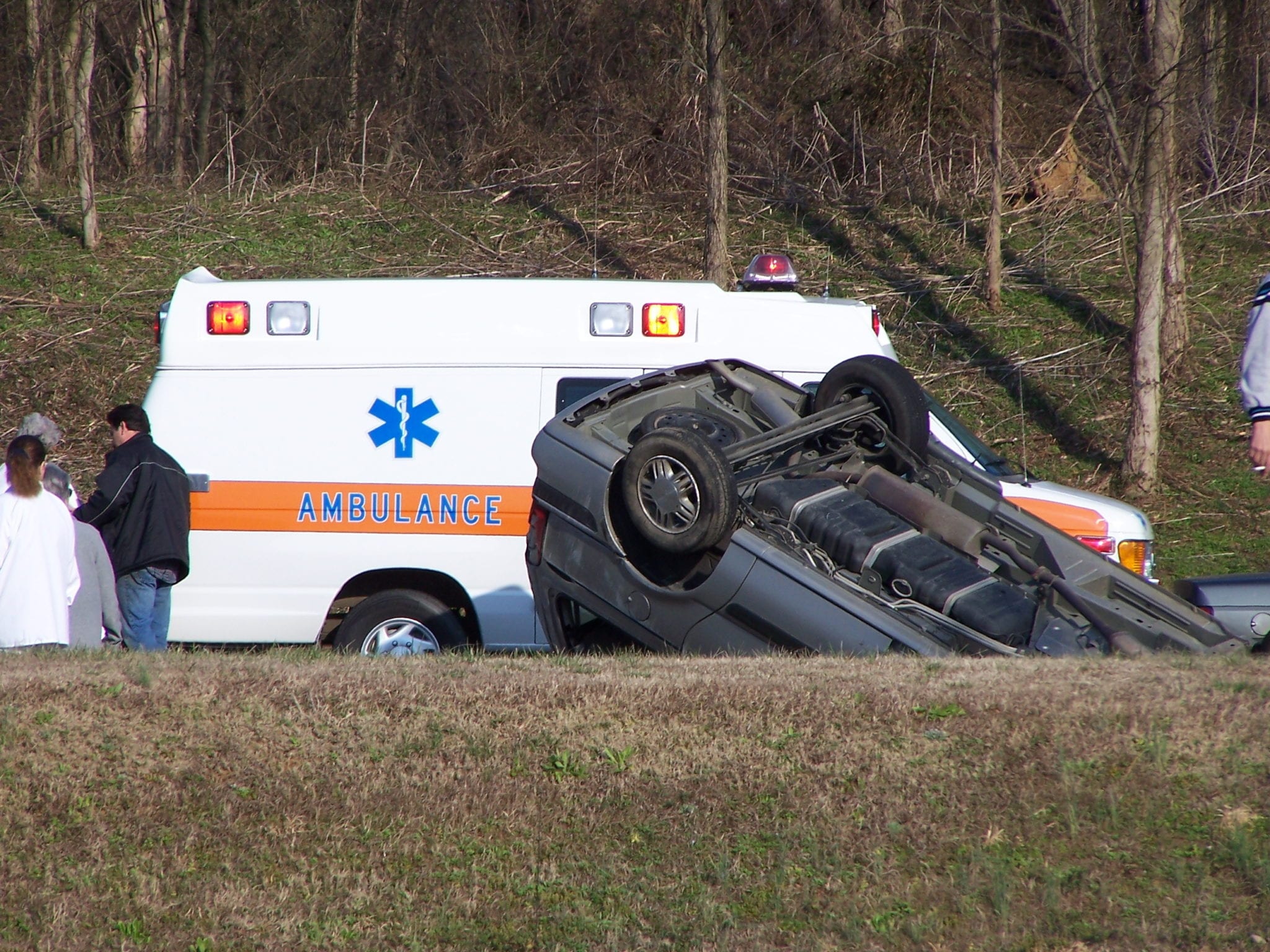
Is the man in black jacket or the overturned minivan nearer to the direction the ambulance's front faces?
the overturned minivan

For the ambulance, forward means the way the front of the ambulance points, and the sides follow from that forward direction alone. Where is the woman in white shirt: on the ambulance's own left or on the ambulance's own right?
on the ambulance's own right

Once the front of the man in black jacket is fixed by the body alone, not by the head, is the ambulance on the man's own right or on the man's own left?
on the man's own right

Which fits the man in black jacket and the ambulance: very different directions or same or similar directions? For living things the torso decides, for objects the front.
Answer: very different directions

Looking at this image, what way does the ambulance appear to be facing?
to the viewer's right

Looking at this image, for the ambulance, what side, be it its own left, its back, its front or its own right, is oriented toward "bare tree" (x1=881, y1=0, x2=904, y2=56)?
left

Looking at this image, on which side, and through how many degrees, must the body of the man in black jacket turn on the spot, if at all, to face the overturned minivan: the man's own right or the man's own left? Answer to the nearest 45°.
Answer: approximately 180°
